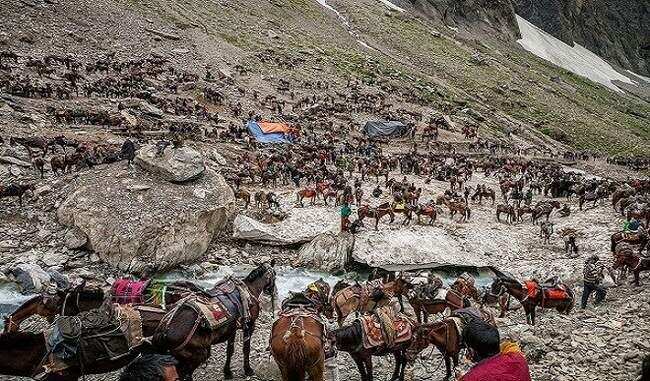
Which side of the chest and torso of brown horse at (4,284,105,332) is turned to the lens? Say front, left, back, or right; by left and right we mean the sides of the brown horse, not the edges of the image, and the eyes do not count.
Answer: left

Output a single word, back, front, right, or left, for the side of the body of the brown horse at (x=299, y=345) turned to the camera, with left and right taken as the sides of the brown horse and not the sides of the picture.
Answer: back

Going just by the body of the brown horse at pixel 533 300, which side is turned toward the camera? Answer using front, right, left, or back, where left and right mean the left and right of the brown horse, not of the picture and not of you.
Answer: left

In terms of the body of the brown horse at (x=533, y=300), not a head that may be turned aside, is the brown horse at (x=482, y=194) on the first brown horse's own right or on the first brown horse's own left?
on the first brown horse's own right

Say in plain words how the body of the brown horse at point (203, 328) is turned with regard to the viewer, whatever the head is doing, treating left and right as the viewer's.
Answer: facing away from the viewer and to the right of the viewer
